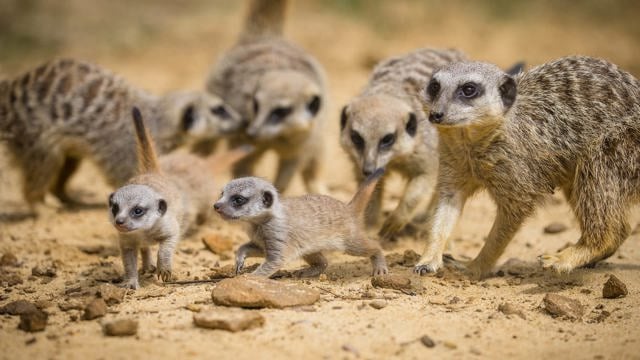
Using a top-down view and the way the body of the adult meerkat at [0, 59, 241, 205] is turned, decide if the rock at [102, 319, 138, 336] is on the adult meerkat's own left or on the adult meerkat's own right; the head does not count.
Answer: on the adult meerkat's own right

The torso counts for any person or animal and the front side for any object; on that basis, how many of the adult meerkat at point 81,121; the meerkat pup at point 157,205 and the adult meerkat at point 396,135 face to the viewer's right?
1

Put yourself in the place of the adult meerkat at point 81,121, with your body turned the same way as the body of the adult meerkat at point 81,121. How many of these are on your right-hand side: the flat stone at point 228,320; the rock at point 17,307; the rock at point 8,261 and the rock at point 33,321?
4

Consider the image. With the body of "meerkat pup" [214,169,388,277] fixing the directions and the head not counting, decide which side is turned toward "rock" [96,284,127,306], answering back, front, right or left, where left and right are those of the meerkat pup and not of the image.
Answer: front

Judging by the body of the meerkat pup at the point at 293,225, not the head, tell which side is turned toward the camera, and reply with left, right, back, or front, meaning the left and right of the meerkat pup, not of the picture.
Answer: left

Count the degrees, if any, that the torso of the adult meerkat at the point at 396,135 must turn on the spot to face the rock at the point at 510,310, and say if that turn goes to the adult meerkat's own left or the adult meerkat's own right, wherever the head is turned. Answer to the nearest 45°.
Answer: approximately 45° to the adult meerkat's own left

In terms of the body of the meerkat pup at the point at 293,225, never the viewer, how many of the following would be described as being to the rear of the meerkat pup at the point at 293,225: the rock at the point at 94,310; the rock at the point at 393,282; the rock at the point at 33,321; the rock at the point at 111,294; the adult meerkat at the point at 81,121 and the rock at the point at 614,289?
2

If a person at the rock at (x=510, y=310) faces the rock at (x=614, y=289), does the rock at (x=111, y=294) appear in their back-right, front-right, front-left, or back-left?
back-left

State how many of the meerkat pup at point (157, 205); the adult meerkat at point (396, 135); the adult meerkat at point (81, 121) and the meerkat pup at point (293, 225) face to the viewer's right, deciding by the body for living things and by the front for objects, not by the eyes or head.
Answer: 1

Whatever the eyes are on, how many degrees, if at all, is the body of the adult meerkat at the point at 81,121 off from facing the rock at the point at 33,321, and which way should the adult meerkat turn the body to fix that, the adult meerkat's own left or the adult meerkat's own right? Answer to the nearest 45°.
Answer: approximately 90° to the adult meerkat's own right

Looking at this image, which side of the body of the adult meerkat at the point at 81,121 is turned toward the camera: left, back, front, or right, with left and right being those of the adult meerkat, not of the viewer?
right

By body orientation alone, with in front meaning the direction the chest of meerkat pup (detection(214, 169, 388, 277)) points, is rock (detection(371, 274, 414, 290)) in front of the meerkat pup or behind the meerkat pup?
behind

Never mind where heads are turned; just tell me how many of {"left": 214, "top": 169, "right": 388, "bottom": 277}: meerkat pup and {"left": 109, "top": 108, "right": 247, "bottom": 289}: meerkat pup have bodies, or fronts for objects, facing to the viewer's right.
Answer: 0

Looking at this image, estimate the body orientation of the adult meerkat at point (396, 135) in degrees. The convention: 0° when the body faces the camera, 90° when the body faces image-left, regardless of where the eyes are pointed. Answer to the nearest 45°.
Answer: approximately 45°

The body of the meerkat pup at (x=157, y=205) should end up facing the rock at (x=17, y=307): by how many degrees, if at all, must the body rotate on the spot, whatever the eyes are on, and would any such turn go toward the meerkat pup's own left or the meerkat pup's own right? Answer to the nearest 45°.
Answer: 0° — it already faces it

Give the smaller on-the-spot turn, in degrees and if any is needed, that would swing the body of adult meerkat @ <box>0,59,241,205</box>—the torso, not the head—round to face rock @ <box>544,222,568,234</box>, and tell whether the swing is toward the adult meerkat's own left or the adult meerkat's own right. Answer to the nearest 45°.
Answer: approximately 45° to the adult meerkat's own right

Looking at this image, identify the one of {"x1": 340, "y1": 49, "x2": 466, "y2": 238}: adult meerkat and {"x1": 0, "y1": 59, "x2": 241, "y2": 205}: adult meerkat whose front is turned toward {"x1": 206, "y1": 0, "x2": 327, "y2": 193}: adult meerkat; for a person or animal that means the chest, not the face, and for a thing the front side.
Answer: {"x1": 0, "y1": 59, "x2": 241, "y2": 205}: adult meerkat

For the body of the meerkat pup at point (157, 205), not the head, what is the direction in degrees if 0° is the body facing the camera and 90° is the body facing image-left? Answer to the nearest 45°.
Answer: approximately 45°

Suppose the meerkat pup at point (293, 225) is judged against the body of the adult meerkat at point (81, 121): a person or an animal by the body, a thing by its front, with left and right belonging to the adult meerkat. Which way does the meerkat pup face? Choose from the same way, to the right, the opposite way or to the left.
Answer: the opposite way
